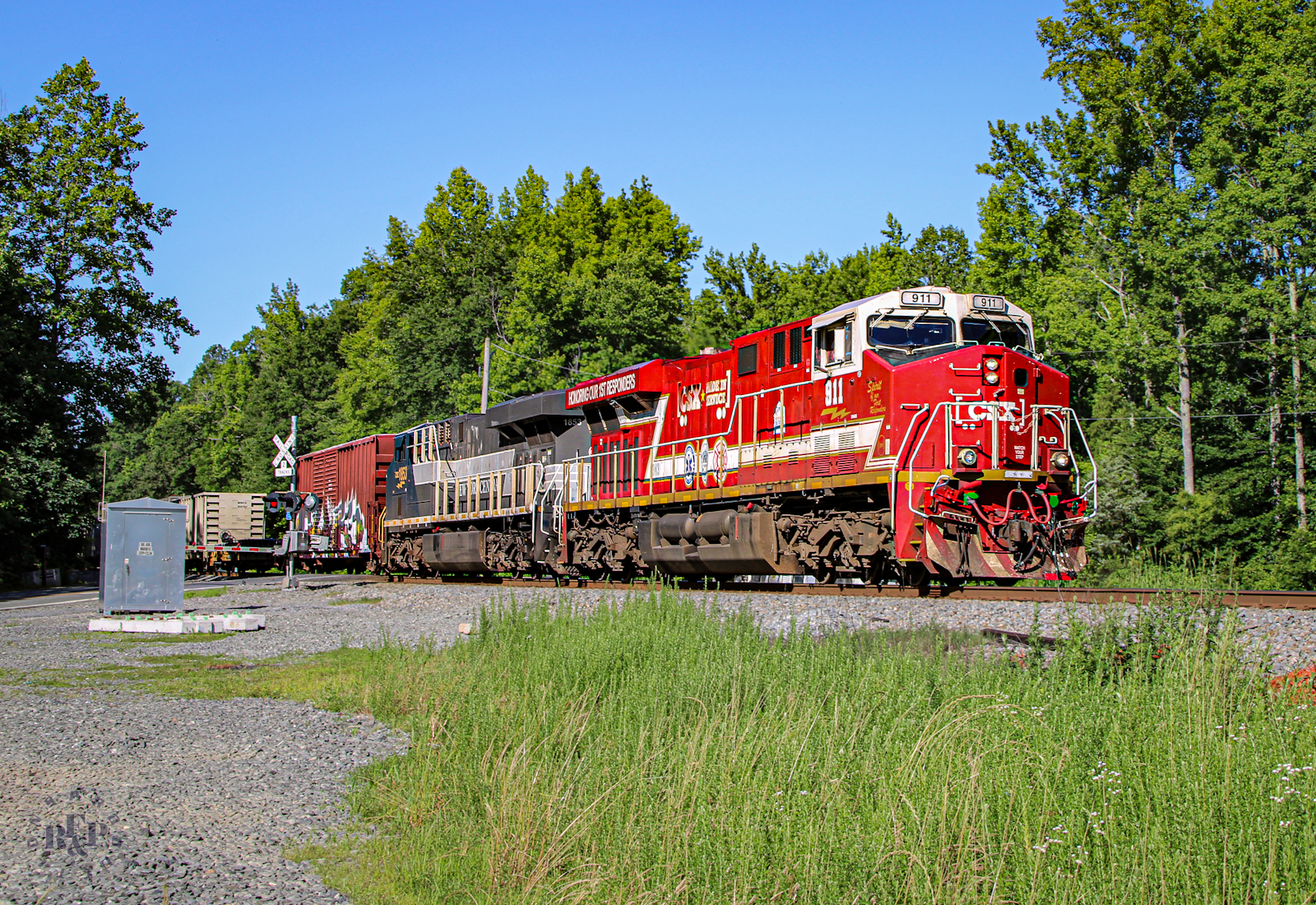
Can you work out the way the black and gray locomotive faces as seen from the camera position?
facing away from the viewer and to the left of the viewer

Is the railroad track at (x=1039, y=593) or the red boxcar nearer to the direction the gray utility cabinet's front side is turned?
the railroad track

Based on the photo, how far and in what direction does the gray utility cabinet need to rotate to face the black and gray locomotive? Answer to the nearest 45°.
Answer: approximately 135° to its left

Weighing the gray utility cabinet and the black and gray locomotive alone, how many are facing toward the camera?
1

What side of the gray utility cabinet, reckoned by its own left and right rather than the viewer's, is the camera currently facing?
front

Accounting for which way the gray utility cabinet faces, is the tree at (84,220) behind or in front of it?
behind

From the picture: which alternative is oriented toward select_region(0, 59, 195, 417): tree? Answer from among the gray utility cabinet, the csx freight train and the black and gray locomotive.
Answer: the black and gray locomotive

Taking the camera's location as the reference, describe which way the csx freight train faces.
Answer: facing the viewer and to the right of the viewer
